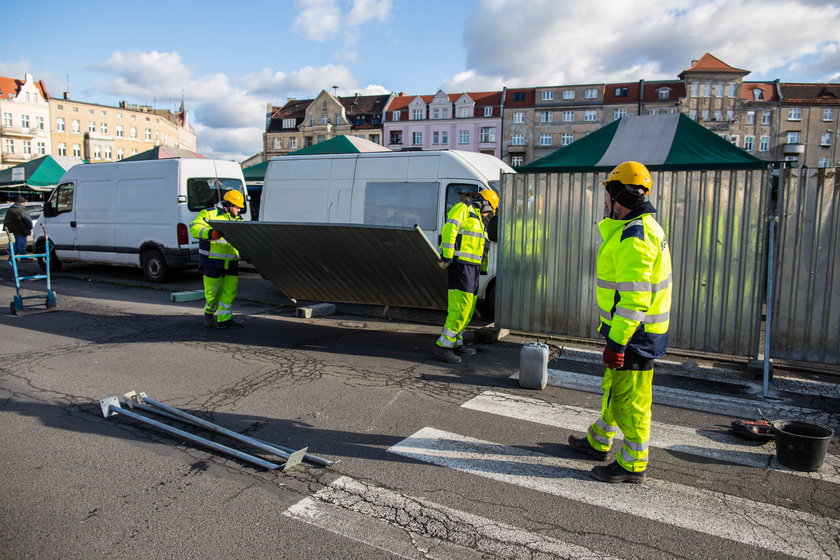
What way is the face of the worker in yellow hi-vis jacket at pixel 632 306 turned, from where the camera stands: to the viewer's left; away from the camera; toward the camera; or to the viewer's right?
to the viewer's left

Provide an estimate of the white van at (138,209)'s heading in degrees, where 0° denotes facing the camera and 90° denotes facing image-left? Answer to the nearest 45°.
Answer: approximately 135°

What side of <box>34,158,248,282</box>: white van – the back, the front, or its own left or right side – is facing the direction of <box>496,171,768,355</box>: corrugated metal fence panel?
back

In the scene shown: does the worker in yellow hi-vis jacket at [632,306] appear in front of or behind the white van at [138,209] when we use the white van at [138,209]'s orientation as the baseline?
behind

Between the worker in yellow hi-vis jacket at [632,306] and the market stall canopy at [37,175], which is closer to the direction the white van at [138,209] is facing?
the market stall canopy
